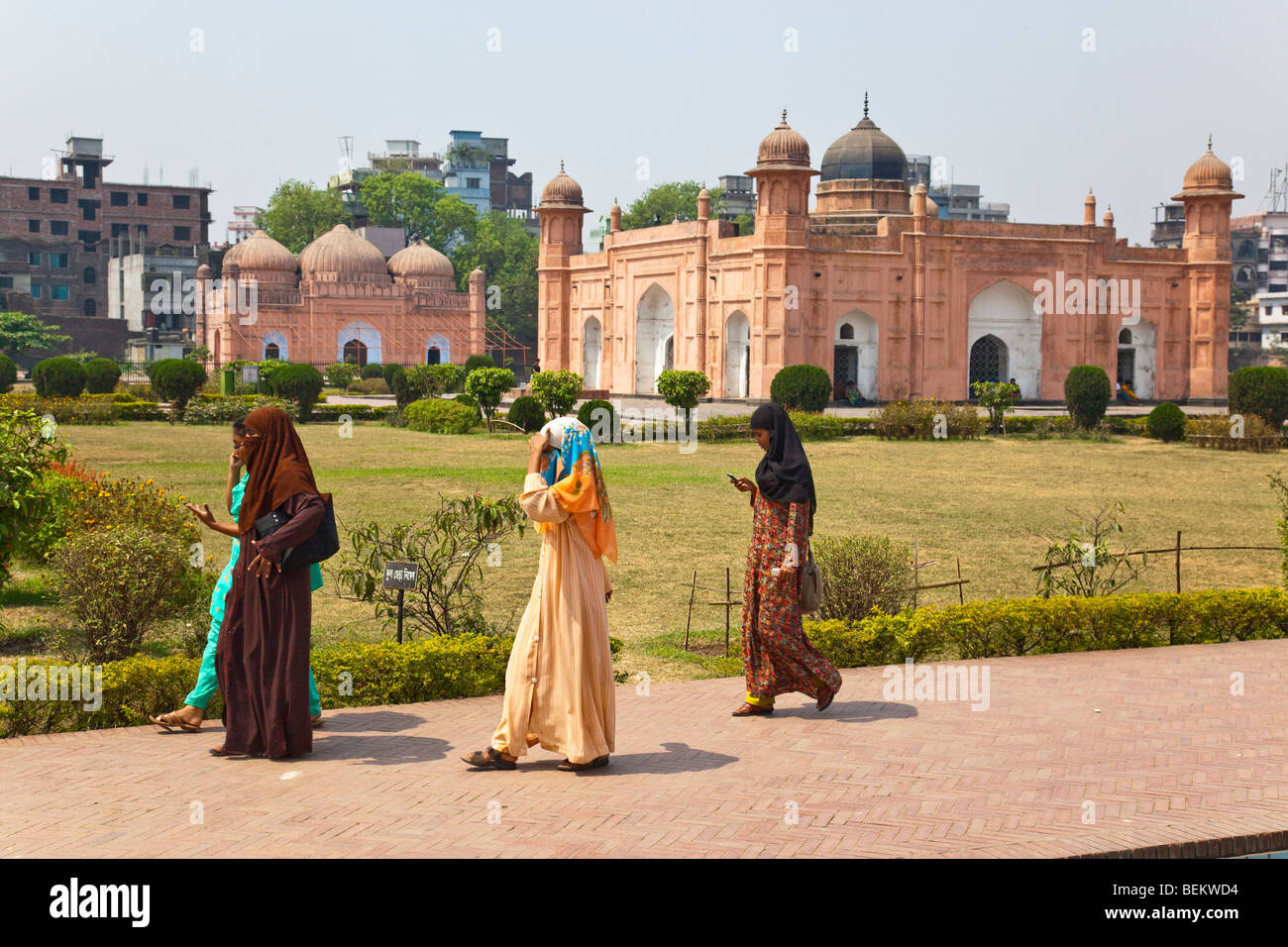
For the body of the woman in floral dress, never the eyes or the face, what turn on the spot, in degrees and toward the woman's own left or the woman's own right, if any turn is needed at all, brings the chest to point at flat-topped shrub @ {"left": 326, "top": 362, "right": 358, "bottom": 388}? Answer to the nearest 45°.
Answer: approximately 90° to the woman's own right

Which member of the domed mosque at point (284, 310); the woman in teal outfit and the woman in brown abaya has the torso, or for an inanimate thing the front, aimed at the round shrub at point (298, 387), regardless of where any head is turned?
the domed mosque

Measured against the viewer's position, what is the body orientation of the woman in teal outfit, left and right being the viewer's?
facing to the left of the viewer

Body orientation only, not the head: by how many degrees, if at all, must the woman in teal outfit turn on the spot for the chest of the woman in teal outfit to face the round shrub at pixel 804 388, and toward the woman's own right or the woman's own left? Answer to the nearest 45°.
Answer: approximately 135° to the woman's own right

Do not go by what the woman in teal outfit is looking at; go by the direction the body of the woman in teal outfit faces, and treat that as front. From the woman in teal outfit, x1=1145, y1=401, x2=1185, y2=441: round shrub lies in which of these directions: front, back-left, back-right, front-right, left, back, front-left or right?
back-right

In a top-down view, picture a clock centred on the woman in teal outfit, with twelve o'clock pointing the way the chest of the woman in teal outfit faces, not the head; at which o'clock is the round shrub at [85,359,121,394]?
The round shrub is roughly at 3 o'clock from the woman in teal outfit.

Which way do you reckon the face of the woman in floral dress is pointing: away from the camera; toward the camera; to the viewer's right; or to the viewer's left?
to the viewer's left

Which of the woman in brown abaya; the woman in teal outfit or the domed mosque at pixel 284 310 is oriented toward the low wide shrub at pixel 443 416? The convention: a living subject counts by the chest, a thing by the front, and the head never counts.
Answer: the domed mosque

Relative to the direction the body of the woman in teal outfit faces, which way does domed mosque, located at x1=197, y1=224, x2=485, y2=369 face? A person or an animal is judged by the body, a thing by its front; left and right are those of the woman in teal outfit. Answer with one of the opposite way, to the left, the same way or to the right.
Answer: to the left

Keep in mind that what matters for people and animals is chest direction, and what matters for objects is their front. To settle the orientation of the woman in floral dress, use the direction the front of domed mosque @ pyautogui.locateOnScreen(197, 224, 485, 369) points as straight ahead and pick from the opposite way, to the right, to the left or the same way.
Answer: to the right

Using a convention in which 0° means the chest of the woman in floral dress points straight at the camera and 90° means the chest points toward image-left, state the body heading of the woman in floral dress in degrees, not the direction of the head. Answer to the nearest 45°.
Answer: approximately 90°

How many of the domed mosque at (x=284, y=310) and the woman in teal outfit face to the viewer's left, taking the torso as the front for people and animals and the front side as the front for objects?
1

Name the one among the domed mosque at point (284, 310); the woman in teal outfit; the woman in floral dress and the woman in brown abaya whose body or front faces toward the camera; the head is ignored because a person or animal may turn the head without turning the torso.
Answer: the domed mosque
